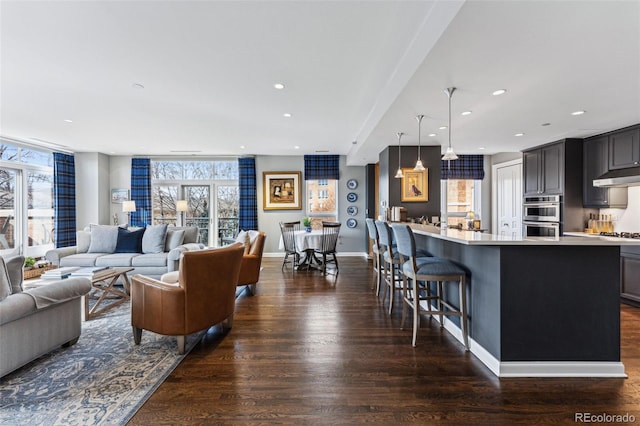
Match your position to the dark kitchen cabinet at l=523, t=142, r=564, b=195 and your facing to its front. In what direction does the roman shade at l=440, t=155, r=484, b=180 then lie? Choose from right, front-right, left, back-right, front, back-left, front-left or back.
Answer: right

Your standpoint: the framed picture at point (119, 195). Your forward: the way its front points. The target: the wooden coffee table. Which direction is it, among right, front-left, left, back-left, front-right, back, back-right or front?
front

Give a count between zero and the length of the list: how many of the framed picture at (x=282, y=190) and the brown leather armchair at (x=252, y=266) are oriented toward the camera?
1

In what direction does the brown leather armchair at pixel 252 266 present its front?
to the viewer's left

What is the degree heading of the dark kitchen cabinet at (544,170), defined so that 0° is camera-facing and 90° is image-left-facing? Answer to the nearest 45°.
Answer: approximately 45°

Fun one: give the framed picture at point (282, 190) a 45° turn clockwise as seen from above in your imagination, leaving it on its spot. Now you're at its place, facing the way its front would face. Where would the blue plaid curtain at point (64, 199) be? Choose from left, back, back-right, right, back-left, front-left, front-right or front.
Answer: front-right

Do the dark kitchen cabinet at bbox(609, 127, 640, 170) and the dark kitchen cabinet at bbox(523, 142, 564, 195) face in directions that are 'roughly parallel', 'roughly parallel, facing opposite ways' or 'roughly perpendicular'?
roughly parallel

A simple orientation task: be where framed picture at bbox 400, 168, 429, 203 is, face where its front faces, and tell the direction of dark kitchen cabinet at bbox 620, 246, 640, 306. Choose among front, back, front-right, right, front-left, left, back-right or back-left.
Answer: left

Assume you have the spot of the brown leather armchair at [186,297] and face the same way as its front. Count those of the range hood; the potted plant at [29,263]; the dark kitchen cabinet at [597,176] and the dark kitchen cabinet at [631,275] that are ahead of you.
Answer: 1

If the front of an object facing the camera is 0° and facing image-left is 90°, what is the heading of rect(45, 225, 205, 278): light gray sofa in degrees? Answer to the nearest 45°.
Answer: approximately 45°

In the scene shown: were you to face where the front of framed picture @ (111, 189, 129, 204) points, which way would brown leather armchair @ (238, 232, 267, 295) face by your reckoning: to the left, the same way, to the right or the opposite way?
to the right

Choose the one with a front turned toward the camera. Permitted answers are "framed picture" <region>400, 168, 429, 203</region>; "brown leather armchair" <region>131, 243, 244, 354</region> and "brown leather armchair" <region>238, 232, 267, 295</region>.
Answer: the framed picture

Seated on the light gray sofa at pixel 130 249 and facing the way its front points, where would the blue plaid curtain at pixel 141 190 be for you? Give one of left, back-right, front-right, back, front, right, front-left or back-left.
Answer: back-right

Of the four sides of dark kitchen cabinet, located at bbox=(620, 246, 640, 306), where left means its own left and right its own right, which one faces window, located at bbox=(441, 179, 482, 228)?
right

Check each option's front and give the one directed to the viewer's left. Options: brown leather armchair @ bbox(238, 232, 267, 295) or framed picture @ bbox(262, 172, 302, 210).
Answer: the brown leather armchair

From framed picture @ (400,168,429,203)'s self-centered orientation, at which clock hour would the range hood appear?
The range hood is roughly at 9 o'clock from the framed picture.

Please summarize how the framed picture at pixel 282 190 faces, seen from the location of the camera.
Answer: facing the viewer

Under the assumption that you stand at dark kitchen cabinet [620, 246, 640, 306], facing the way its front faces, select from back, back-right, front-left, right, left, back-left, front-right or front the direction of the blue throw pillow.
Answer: front
